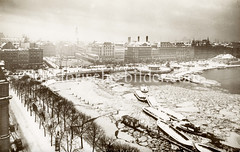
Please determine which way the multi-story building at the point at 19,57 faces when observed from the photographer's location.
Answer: facing the viewer

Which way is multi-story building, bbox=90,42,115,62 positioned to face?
toward the camera
